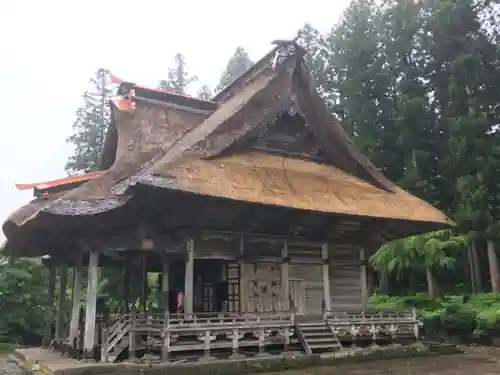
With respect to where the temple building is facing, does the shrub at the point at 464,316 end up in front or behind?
behind

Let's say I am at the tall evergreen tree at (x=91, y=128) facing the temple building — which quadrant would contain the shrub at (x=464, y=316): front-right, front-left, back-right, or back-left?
front-left

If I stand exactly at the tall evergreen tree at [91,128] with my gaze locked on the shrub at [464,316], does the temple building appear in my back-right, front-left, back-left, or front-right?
front-right

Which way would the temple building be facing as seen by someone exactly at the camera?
facing the viewer and to the left of the viewer

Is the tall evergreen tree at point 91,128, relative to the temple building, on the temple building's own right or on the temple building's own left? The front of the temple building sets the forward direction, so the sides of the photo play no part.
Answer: on the temple building's own right
